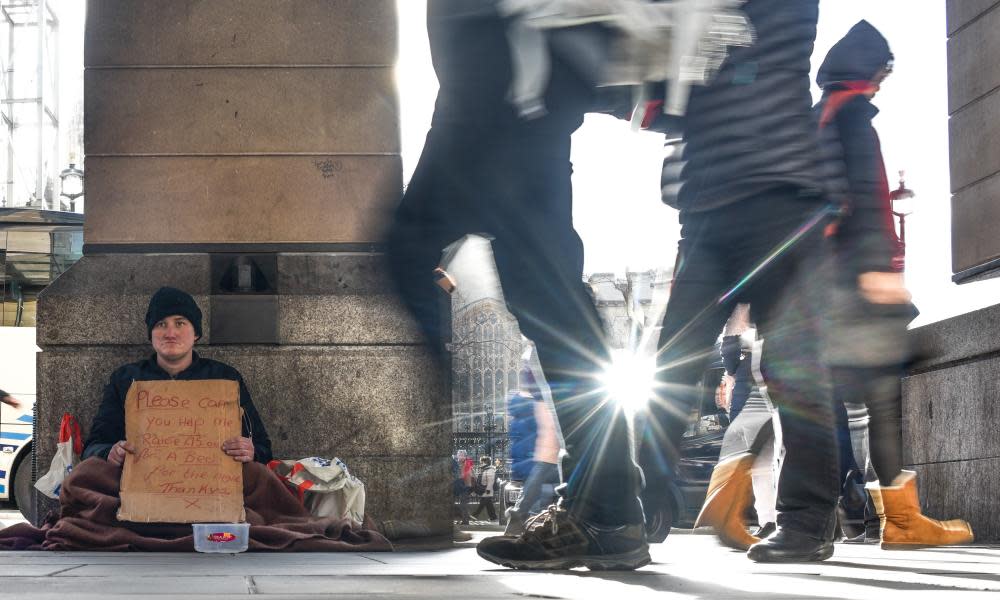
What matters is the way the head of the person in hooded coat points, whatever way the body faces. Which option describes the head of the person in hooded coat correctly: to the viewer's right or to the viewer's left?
to the viewer's right

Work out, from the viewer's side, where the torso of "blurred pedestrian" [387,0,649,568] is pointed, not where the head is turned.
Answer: to the viewer's left

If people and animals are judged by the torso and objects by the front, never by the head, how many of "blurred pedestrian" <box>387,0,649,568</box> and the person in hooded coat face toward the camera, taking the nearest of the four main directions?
0

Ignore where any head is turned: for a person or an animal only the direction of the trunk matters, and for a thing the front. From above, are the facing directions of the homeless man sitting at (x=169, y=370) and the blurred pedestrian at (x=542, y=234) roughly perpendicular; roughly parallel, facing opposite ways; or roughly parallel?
roughly perpendicular

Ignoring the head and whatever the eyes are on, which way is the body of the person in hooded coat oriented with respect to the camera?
to the viewer's right

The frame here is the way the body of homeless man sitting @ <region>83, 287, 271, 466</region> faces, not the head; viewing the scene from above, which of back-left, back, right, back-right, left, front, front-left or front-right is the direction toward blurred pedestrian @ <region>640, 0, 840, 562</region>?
front-left
